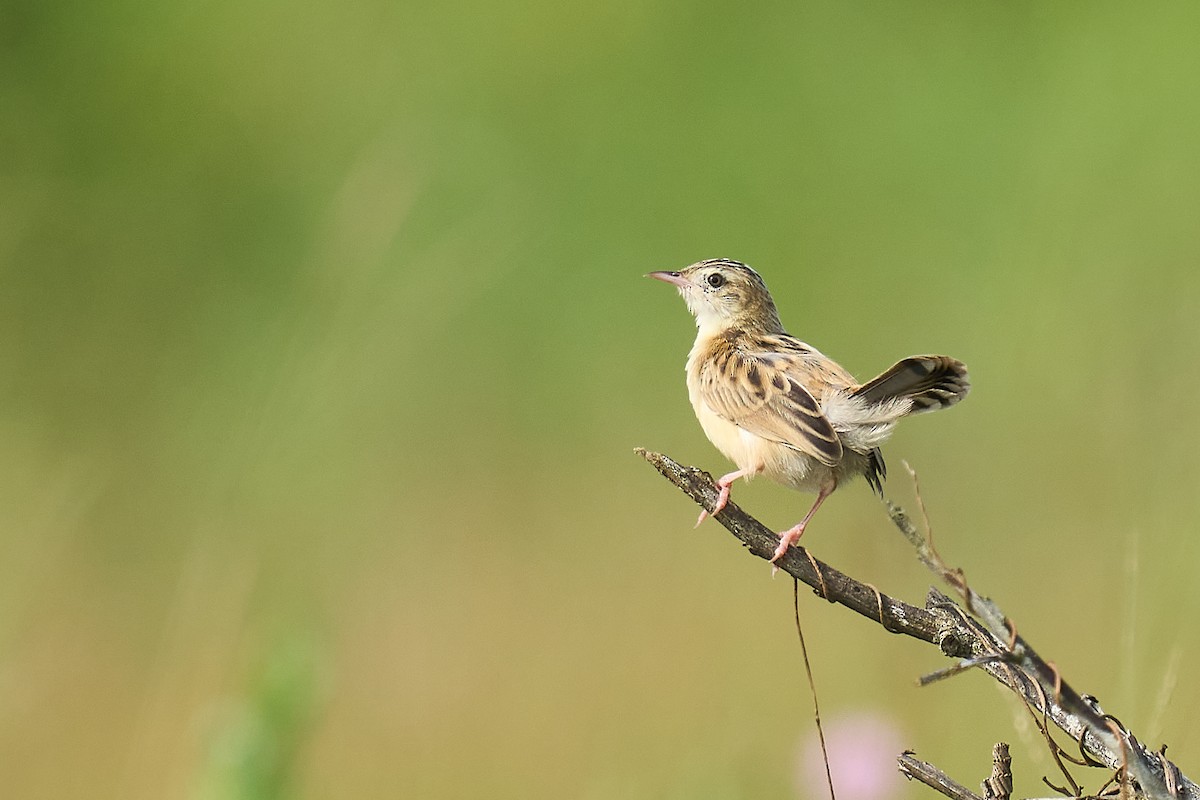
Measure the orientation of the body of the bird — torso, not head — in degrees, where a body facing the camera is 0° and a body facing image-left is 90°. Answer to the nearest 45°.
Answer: approximately 90°
